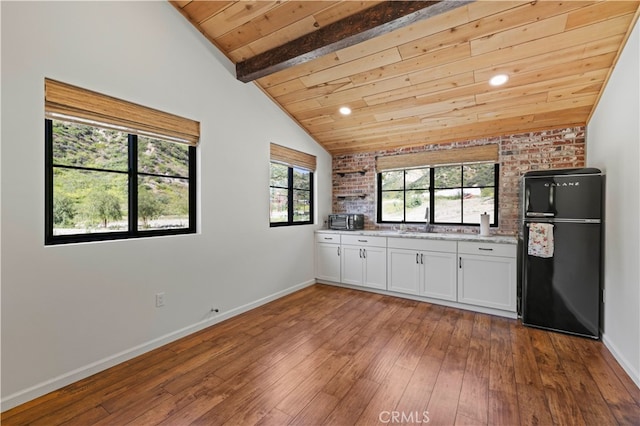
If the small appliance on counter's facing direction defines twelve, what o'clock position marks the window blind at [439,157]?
The window blind is roughly at 8 o'clock from the small appliance on counter.

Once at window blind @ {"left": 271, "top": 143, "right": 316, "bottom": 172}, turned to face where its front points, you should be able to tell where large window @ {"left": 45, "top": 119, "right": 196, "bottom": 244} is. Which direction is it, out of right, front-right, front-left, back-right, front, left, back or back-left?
right

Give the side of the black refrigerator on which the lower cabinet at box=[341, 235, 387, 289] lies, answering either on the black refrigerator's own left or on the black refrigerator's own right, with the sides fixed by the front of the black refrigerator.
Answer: on the black refrigerator's own right

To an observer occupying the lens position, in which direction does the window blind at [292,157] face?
facing the viewer and to the right of the viewer

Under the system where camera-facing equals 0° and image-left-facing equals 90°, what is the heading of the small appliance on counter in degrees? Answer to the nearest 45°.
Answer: approximately 45°

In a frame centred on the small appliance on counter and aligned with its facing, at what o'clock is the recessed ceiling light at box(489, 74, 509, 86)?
The recessed ceiling light is roughly at 9 o'clock from the small appliance on counter.

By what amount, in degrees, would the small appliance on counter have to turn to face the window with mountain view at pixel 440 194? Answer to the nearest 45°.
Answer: approximately 135° to its left

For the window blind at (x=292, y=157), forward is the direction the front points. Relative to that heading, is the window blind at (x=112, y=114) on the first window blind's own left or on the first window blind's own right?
on the first window blind's own right

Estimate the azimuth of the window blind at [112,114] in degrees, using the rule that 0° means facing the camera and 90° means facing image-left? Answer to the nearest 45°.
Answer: approximately 315°

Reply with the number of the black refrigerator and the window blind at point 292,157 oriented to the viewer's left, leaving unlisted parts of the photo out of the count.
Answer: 0

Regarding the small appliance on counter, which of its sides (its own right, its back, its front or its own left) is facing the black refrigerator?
left

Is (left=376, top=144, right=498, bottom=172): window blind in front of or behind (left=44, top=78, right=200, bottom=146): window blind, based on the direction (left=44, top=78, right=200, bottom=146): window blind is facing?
in front

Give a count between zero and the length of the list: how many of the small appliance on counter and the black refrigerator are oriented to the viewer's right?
0
